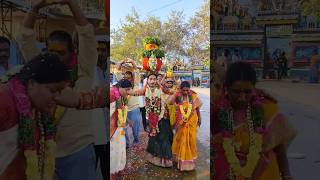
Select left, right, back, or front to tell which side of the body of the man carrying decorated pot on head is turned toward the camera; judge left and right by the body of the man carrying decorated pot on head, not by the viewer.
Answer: front

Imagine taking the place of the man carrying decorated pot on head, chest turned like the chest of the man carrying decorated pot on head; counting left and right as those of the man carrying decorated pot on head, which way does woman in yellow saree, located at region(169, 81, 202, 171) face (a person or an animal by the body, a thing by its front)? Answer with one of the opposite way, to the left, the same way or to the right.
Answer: the same way

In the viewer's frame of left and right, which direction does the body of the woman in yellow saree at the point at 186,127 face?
facing the viewer
